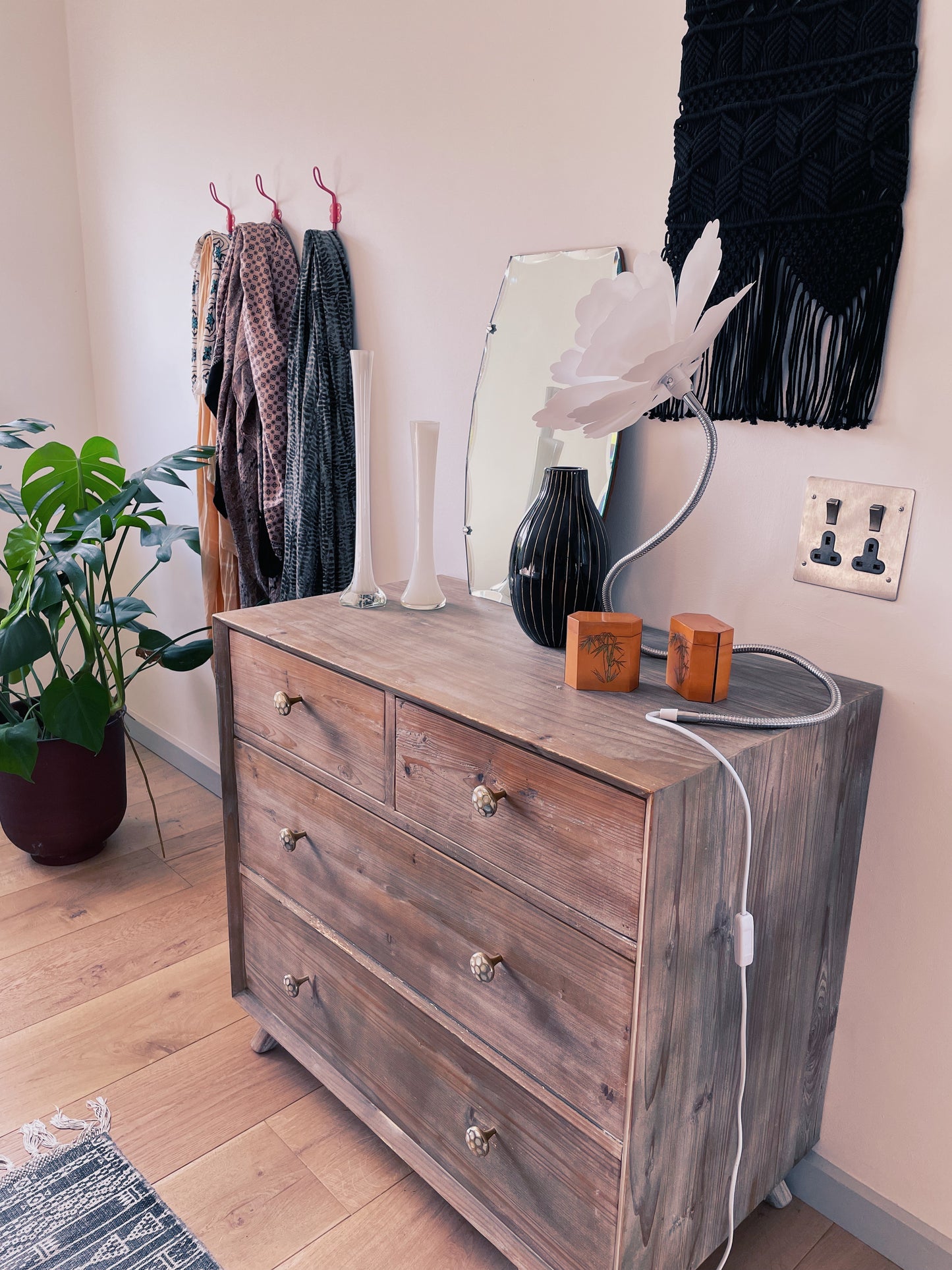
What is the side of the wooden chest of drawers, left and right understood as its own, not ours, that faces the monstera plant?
right

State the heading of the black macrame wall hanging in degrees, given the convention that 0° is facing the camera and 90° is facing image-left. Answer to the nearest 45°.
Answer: approximately 45°

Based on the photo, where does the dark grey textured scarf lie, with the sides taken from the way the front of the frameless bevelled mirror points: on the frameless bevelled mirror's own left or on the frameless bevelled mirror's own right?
on the frameless bevelled mirror's own right

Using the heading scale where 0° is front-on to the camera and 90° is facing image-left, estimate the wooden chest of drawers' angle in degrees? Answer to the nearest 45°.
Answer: approximately 45°

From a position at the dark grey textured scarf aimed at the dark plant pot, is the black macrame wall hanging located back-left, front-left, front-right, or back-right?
back-left

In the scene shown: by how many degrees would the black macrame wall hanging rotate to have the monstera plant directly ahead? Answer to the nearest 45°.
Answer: approximately 45° to its right

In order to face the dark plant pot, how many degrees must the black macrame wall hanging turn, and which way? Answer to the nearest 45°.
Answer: approximately 45° to its right

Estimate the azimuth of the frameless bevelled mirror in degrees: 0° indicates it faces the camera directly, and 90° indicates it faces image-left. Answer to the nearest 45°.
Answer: approximately 45°
